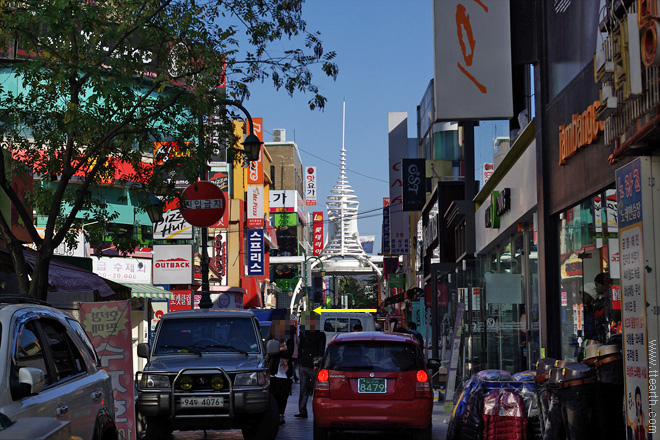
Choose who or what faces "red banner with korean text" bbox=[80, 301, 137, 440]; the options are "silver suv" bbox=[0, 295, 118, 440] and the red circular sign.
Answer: the red circular sign

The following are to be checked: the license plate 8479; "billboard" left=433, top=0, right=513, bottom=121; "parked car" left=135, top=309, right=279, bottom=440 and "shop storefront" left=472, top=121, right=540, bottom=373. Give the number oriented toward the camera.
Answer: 3

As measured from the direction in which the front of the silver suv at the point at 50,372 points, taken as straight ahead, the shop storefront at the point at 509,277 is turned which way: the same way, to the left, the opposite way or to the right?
to the right

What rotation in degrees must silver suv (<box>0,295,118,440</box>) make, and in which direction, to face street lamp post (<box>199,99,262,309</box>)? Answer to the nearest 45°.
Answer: approximately 135° to its right

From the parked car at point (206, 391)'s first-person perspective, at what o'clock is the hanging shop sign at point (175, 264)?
The hanging shop sign is roughly at 6 o'clock from the parked car.

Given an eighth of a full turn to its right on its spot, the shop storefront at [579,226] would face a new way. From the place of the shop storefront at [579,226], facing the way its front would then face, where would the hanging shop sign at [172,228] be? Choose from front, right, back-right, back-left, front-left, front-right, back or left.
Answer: front

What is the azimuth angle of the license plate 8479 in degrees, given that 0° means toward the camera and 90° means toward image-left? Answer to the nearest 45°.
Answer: approximately 0°

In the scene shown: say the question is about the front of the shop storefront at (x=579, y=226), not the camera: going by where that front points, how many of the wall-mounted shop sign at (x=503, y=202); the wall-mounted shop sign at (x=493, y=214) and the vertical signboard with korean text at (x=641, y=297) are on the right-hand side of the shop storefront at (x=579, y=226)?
2

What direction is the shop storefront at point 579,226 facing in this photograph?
to the viewer's left

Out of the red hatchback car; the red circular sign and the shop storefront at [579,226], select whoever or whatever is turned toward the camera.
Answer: the red circular sign

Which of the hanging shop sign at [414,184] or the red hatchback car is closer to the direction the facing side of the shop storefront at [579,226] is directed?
the red hatchback car

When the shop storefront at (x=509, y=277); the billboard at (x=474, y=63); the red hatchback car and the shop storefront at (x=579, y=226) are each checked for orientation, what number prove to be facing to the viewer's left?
2

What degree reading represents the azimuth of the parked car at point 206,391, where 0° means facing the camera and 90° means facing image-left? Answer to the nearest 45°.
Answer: approximately 0°

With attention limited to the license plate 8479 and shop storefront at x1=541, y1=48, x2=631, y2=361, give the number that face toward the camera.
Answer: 1

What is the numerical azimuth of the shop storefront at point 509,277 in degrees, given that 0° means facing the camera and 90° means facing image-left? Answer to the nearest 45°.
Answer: approximately 90°

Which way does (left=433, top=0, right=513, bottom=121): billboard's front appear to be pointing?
toward the camera

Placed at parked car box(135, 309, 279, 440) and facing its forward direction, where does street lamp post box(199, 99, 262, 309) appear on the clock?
The street lamp post is roughly at 6 o'clock from the parked car.

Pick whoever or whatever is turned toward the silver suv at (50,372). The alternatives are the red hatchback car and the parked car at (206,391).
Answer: the parked car

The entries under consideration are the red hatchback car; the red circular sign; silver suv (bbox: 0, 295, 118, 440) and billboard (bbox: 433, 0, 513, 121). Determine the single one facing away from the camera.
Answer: the red hatchback car
